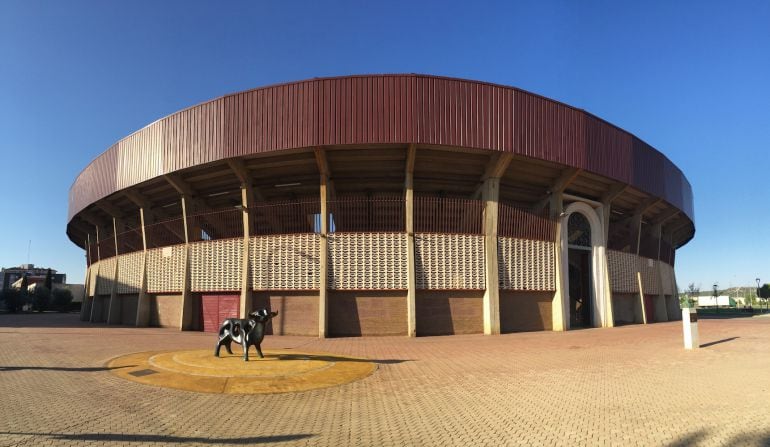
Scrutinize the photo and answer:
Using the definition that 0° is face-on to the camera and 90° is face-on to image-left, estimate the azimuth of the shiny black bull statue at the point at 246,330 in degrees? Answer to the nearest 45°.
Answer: approximately 315°

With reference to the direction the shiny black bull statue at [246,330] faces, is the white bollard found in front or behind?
in front

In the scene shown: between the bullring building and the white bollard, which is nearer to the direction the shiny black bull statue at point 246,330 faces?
the white bollard

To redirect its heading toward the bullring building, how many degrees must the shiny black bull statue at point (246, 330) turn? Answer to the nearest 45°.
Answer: approximately 90° to its left
